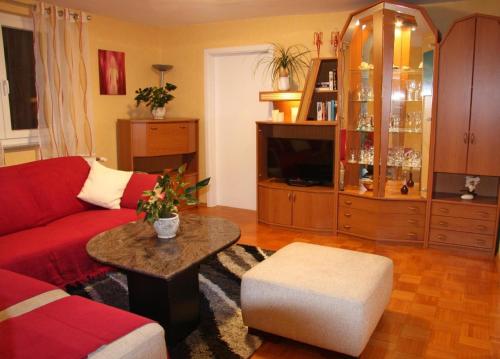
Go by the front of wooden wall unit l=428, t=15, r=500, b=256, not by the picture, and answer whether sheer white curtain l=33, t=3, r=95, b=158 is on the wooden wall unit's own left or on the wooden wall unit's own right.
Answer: on the wooden wall unit's own right

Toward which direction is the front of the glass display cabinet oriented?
toward the camera

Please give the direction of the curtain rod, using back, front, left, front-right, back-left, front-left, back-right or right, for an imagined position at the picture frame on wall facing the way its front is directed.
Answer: right

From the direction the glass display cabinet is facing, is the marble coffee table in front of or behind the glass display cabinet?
in front

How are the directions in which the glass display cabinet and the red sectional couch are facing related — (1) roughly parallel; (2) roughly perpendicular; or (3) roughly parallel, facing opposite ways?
roughly perpendicular

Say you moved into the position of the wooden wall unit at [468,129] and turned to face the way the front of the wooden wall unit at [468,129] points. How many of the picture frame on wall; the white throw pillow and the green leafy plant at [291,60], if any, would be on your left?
0

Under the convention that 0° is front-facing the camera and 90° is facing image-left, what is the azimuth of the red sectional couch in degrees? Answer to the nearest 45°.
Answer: approximately 315°

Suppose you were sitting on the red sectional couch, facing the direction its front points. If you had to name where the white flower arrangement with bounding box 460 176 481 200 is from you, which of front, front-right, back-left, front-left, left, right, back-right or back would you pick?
front-left

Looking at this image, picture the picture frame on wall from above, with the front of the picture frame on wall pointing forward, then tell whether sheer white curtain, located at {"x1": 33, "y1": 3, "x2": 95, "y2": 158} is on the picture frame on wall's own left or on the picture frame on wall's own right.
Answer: on the picture frame on wall's own right

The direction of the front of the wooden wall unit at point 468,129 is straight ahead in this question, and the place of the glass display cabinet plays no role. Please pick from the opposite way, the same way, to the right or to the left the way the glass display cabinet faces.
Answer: the same way

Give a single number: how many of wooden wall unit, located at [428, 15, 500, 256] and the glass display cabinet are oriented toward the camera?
2

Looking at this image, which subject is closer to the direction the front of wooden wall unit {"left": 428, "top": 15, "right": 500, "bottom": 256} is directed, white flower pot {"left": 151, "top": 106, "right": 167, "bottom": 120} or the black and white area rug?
the black and white area rug

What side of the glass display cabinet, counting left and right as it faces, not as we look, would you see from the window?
right

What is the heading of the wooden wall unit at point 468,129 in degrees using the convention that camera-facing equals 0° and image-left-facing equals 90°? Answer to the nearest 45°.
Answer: approximately 0°

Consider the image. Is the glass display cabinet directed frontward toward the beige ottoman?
yes

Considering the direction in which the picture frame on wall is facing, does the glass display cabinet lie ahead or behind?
ahead
